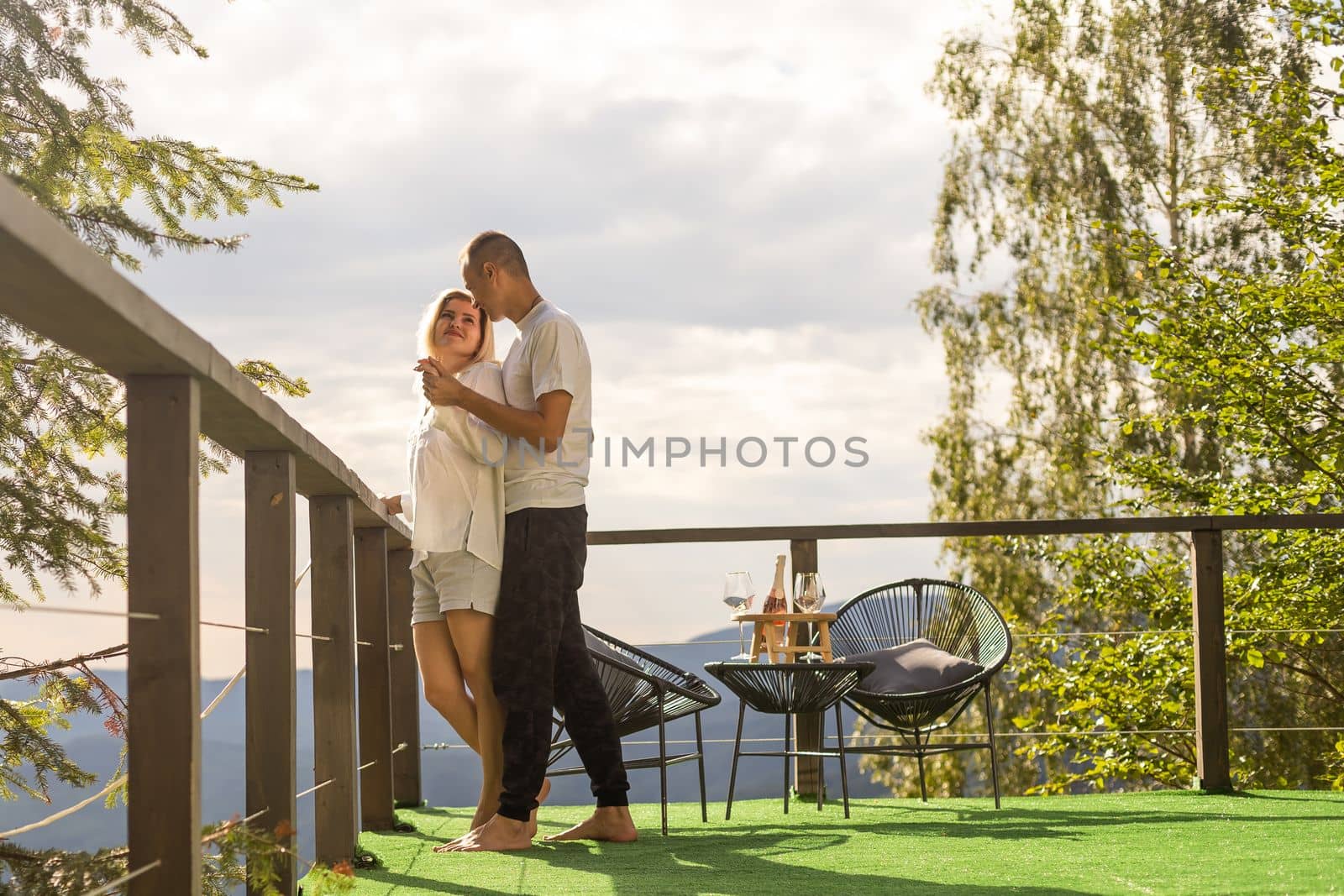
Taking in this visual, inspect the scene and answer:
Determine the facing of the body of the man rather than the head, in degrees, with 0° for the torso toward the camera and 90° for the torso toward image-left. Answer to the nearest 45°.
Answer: approximately 90°

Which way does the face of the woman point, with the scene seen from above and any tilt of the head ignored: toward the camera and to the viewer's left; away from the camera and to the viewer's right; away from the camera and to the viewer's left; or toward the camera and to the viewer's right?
toward the camera and to the viewer's right

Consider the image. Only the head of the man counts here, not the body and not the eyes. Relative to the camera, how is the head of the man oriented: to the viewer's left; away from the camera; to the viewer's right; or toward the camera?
to the viewer's left

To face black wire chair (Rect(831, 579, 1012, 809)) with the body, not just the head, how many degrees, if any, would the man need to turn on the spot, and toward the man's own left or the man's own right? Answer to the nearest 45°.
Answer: approximately 135° to the man's own right

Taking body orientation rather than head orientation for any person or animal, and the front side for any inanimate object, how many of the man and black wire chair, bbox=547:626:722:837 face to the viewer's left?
1

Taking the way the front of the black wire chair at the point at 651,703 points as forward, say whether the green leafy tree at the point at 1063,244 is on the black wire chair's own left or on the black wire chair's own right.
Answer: on the black wire chair's own left

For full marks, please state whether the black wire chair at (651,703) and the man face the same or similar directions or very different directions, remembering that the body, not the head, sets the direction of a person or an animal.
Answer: very different directions

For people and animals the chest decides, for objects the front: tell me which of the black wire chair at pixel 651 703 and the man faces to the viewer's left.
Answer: the man
